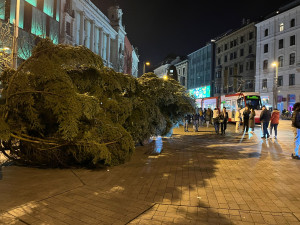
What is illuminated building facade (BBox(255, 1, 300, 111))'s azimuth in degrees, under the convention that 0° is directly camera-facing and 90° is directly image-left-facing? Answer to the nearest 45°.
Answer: approximately 45°

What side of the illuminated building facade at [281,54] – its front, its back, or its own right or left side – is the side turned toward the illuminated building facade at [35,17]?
front

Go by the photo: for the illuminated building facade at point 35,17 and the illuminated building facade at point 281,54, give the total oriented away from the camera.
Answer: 0

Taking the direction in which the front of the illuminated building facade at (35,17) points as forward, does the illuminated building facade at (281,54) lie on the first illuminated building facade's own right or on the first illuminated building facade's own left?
on the first illuminated building facade's own left

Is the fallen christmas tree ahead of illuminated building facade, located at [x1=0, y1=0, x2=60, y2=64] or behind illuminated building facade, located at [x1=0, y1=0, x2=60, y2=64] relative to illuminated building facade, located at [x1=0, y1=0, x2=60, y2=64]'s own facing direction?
ahead

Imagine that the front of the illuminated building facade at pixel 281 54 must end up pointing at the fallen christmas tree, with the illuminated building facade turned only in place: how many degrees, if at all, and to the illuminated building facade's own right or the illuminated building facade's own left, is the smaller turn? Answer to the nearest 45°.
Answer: approximately 45° to the illuminated building facade's own left
